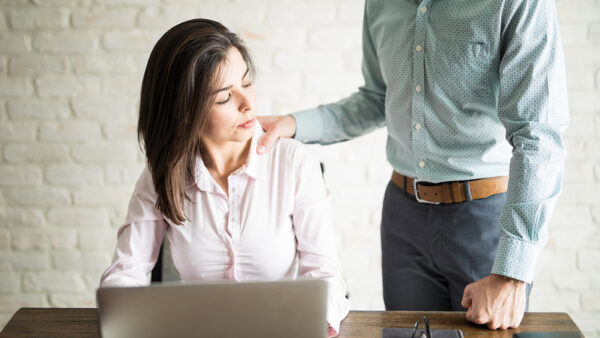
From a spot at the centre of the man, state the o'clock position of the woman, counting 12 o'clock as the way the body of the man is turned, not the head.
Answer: The woman is roughly at 1 o'clock from the man.

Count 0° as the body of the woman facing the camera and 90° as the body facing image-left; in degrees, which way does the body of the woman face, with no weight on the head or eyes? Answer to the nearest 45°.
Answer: approximately 0°

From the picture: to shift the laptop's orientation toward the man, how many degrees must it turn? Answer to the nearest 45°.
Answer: approximately 45° to its right

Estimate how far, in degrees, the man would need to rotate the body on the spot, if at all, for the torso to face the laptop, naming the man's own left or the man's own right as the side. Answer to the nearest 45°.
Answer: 0° — they already face it

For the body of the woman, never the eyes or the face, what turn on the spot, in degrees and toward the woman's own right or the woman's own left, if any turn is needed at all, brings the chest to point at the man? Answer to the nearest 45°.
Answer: approximately 90° to the woman's own left

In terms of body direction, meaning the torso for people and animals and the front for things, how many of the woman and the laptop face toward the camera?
1

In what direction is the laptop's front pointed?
away from the camera
